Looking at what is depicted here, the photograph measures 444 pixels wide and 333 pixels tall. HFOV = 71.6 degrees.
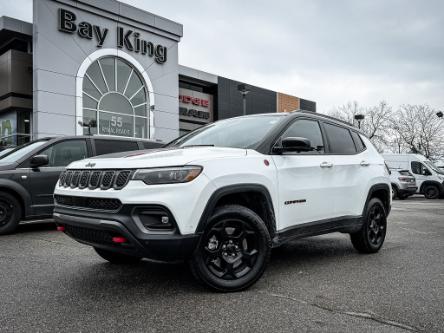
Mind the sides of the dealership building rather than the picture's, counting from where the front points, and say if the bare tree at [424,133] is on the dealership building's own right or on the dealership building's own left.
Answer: on the dealership building's own left

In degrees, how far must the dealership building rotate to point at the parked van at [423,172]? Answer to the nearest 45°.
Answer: approximately 45° to its left

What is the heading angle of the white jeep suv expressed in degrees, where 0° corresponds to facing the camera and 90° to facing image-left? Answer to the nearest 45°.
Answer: approximately 45°

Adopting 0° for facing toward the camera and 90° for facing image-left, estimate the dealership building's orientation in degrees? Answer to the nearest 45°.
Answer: approximately 315°

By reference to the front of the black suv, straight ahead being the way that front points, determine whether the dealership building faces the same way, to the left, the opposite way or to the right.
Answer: to the left

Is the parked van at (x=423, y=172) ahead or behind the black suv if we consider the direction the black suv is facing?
behind

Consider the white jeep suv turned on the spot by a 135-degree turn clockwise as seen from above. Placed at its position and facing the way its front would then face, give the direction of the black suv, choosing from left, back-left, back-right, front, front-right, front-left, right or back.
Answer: front-left

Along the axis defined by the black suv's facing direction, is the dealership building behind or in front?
behind

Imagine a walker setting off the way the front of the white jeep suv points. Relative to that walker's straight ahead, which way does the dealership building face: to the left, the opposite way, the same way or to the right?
to the left

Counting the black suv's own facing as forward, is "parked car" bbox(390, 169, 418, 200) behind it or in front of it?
behind

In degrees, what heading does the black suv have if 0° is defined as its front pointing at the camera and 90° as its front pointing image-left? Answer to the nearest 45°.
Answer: approximately 45°

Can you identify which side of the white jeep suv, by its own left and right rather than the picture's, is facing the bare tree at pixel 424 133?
back
